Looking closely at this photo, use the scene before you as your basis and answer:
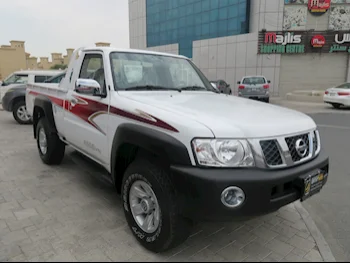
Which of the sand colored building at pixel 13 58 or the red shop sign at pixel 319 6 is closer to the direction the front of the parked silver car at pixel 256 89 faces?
the red shop sign

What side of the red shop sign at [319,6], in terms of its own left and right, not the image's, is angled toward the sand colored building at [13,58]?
right

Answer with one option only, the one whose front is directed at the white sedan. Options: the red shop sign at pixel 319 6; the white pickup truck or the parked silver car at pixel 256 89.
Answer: the red shop sign

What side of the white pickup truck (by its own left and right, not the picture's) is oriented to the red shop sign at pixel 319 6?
left

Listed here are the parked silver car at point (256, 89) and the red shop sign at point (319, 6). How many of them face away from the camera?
1

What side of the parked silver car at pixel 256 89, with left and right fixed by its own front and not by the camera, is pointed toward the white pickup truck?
back

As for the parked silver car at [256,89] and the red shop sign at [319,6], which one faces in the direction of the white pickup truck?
the red shop sign

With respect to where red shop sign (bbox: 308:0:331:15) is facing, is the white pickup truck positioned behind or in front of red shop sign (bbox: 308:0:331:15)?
in front

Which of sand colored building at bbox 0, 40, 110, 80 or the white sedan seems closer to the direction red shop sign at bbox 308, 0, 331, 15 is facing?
the white sedan

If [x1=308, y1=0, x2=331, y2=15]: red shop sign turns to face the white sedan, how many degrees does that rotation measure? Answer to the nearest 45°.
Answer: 0° — it already faces it

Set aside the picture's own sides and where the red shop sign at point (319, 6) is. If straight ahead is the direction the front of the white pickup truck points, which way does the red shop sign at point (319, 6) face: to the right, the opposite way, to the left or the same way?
to the right

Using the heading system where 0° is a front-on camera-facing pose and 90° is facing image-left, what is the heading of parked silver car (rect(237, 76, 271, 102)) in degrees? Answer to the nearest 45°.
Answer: approximately 180°

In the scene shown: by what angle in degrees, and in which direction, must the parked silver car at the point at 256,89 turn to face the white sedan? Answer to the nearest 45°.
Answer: approximately 90° to its right

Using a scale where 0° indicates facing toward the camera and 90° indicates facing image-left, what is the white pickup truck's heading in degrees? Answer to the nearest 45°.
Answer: approximately 315°
